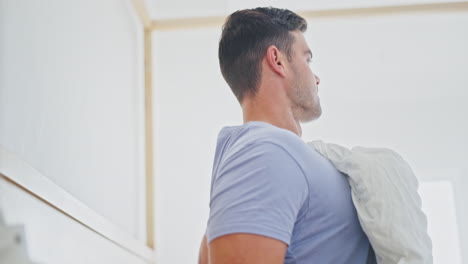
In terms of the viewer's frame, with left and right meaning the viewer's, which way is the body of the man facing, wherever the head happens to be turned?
facing to the right of the viewer
